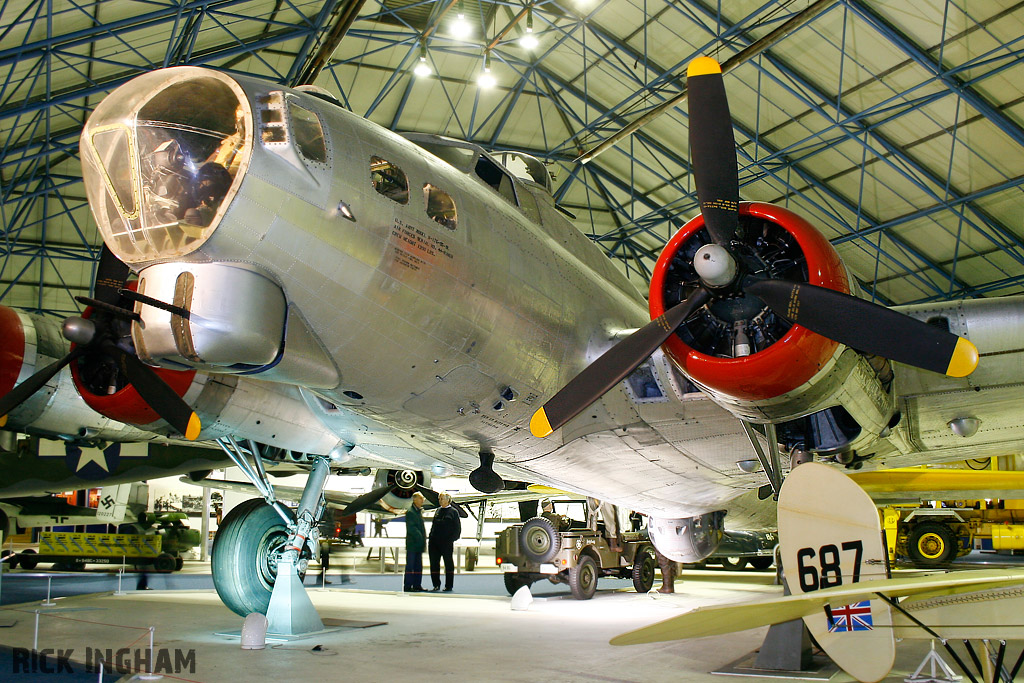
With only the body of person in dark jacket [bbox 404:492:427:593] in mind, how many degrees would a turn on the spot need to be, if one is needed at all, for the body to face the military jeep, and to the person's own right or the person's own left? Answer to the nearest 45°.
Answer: approximately 45° to the person's own right

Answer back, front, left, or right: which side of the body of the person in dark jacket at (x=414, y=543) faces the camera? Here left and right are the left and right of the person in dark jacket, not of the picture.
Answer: right

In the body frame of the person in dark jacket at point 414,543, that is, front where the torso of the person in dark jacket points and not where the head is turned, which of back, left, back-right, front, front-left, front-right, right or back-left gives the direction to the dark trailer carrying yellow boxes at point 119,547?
back-left

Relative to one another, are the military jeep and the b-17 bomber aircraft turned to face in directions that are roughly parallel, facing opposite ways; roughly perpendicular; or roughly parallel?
roughly parallel, facing opposite ways

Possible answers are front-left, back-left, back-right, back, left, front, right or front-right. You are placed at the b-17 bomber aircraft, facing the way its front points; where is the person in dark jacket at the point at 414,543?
back-right

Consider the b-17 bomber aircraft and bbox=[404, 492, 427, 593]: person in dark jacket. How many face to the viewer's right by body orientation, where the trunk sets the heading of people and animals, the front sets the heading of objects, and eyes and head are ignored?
1

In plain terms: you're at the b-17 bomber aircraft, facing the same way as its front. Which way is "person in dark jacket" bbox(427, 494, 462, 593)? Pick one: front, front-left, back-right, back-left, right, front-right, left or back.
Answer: back-right

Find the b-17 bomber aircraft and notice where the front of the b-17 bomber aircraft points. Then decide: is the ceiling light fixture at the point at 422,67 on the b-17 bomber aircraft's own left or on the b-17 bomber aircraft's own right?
on the b-17 bomber aircraft's own right

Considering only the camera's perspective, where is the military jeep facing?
facing away from the viewer and to the right of the viewer

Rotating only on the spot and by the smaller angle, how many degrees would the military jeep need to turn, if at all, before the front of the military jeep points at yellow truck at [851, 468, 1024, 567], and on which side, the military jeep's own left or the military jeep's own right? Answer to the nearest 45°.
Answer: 0° — it already faces it

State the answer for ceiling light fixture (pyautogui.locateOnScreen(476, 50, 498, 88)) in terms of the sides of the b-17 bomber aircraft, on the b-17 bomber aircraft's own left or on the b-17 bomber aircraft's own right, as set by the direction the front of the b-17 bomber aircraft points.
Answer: on the b-17 bomber aircraft's own right

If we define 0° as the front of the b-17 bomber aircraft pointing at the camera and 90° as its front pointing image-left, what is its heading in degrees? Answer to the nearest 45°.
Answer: approximately 45°

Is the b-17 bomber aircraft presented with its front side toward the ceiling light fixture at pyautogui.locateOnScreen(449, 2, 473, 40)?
no

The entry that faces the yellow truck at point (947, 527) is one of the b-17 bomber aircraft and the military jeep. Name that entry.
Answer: the military jeep
